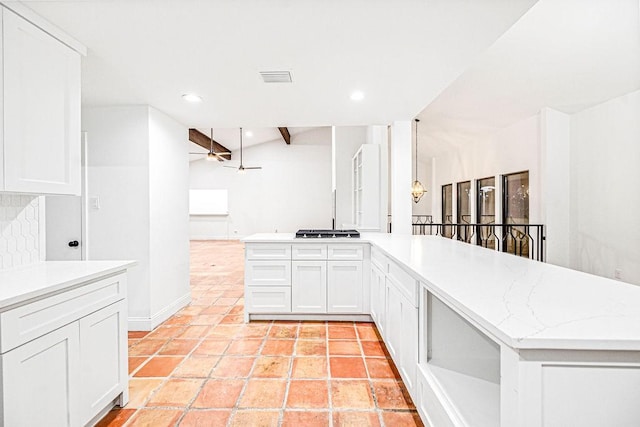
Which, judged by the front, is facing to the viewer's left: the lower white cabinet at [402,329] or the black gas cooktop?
the lower white cabinet

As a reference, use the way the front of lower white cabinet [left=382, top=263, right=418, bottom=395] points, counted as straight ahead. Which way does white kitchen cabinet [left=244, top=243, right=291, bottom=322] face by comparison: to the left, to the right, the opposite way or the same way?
to the left

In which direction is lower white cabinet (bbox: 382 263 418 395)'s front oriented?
to the viewer's left

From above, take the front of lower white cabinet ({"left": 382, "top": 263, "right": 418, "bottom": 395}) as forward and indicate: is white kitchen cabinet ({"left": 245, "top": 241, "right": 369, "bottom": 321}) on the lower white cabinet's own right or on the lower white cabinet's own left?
on the lower white cabinet's own right

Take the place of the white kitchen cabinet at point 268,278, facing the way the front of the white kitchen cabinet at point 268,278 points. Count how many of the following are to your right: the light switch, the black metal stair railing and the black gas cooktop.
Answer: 1

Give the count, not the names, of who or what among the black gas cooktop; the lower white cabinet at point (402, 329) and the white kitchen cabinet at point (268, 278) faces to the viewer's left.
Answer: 1

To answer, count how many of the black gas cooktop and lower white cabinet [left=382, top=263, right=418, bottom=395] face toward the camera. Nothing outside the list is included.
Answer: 1

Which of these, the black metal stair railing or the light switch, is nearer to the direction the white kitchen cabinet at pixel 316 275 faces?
the light switch

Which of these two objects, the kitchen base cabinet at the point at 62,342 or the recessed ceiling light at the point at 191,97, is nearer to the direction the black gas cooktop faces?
the kitchen base cabinet

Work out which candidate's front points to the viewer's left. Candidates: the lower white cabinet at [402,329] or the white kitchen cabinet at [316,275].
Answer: the lower white cabinet

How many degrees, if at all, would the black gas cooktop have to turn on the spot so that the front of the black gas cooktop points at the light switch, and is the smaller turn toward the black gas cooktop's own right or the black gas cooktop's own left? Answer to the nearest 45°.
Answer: approximately 90° to the black gas cooktop's own right
